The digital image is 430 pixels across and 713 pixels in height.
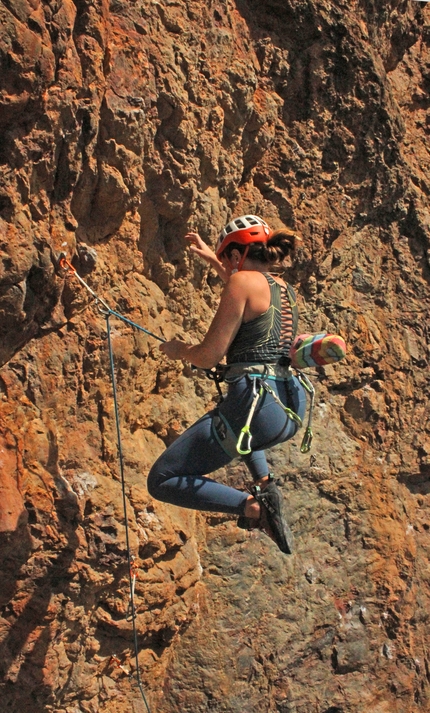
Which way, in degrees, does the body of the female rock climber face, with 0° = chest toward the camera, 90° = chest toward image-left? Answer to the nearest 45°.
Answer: approximately 135°
